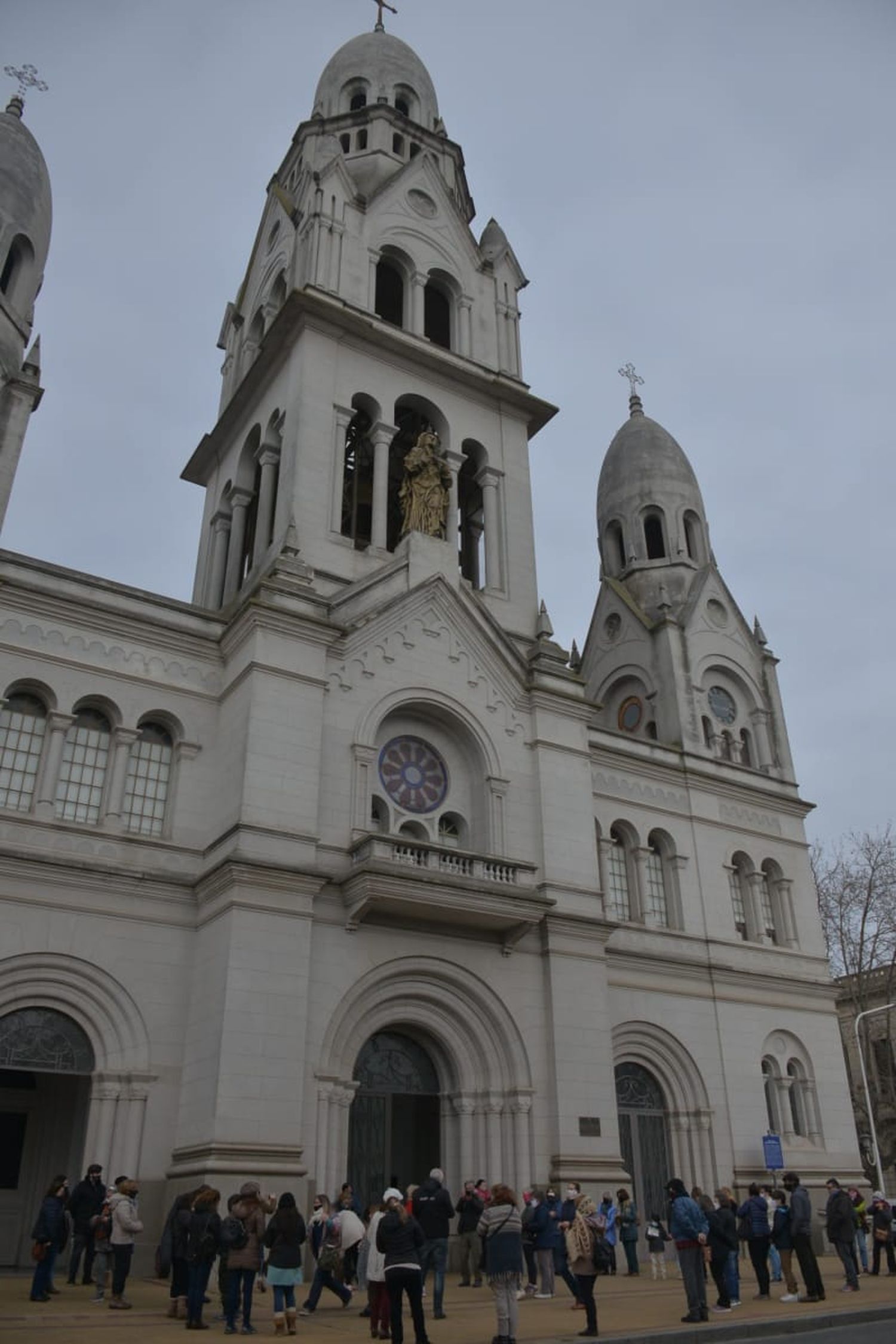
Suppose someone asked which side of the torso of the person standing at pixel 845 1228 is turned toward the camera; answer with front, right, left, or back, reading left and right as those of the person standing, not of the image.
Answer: left

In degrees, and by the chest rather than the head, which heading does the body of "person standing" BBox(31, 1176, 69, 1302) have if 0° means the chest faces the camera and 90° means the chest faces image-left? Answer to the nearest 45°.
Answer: approximately 270°

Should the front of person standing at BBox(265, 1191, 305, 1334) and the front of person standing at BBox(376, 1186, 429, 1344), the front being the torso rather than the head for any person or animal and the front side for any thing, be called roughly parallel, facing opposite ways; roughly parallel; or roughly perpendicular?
roughly parallel

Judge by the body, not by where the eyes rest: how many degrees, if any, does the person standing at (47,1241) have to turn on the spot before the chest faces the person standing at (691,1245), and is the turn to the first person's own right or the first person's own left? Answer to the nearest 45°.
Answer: approximately 45° to the first person's own right

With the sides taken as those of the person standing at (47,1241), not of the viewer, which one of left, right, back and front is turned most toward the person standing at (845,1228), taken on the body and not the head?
front

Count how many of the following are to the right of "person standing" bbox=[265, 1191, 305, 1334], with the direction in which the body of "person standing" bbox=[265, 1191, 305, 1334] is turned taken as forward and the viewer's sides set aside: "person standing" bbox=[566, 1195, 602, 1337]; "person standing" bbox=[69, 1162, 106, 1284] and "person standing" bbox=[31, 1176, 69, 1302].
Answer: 1

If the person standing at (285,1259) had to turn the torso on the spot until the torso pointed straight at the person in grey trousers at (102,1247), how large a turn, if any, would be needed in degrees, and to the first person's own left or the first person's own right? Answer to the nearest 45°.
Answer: approximately 45° to the first person's own left

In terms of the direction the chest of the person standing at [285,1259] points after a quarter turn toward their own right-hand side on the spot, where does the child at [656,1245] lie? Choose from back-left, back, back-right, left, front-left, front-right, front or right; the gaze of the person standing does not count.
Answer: front-left

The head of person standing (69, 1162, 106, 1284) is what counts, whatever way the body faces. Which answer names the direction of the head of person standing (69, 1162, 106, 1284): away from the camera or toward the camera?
toward the camera

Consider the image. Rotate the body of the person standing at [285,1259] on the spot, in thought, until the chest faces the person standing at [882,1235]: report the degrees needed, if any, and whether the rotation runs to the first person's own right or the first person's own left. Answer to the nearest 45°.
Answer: approximately 45° to the first person's own right

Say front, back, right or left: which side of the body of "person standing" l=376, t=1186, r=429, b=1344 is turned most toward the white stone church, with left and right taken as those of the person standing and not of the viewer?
front

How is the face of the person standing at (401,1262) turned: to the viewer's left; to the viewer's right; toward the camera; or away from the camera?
away from the camera

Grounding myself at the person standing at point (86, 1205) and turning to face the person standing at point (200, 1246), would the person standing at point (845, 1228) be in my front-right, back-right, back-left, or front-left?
front-left

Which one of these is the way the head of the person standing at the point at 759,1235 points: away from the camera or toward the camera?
away from the camera

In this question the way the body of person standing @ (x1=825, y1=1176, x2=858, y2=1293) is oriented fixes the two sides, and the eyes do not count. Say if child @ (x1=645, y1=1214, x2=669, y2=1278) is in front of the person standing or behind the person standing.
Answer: in front

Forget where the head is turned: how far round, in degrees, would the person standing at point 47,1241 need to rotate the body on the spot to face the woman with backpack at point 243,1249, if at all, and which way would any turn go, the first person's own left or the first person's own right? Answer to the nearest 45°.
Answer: approximately 45° to the first person's own right

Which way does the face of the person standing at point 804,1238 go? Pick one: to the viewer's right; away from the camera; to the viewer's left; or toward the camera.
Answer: to the viewer's left

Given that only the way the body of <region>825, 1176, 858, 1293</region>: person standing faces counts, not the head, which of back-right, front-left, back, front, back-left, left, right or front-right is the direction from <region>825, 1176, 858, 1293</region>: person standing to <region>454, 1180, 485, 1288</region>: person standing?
front

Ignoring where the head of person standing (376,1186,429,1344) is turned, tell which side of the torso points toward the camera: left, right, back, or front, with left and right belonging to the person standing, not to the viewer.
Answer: back
